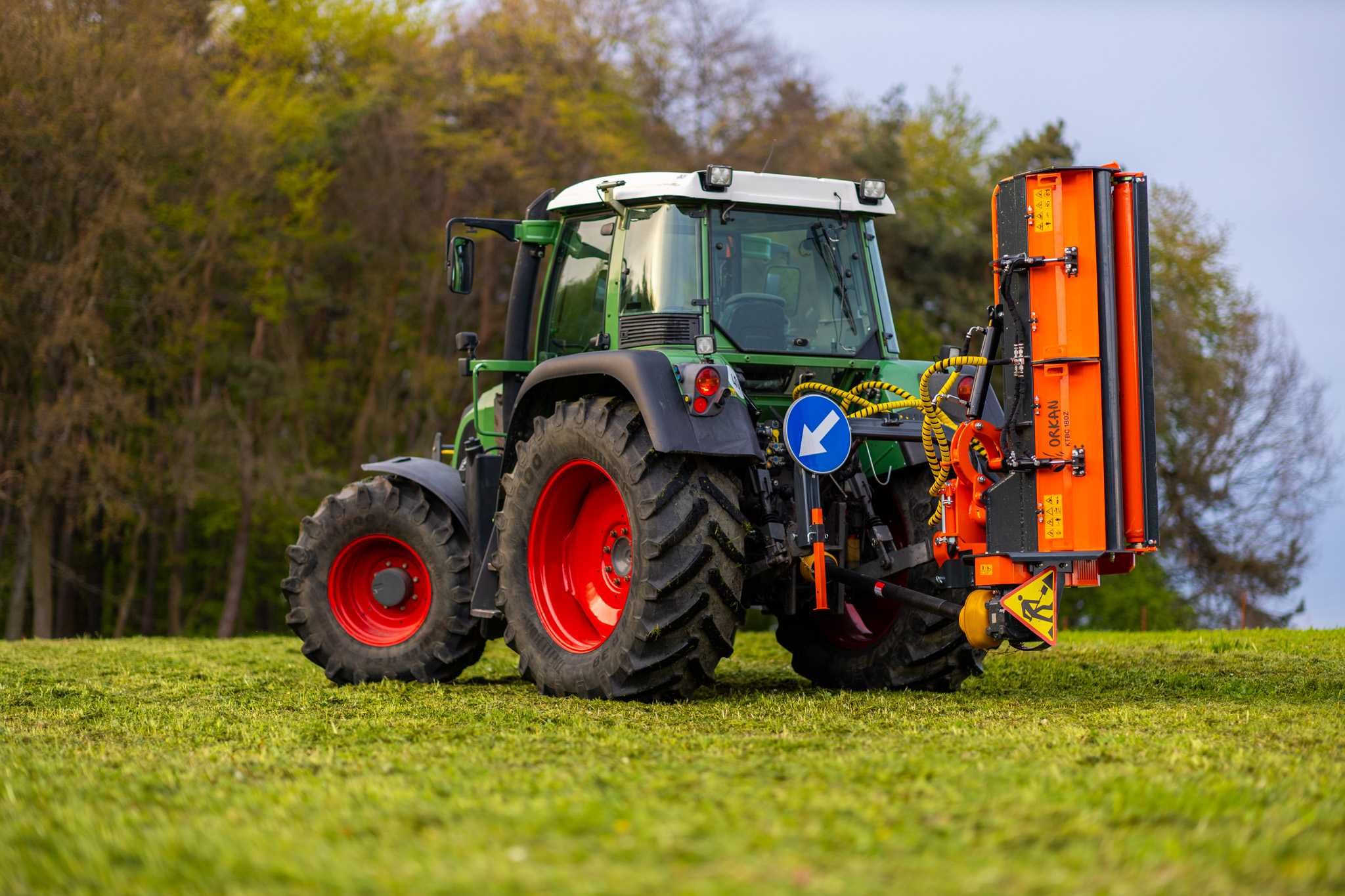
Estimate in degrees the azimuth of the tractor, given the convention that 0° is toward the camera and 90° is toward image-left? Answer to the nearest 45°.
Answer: approximately 135°
